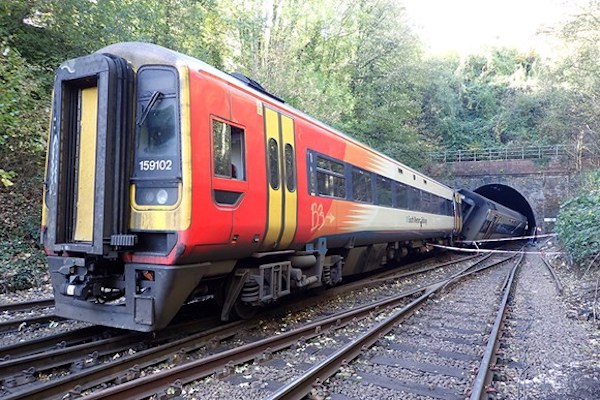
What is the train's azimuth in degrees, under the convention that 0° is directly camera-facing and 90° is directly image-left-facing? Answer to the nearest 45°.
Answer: approximately 45°

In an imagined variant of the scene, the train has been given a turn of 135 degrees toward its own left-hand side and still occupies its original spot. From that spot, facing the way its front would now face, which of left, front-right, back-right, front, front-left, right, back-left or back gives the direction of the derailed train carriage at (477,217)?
front-left

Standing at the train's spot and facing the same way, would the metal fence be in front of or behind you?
behind

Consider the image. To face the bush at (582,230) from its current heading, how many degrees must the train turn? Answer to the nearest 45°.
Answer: approximately 180°

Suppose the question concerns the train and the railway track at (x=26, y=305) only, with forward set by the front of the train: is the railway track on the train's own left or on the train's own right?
on the train's own right

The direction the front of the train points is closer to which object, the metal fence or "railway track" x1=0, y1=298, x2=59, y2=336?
the railway track
